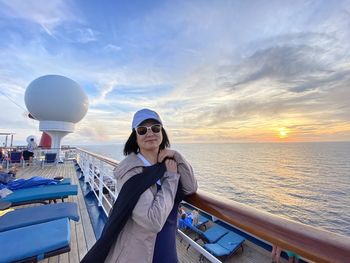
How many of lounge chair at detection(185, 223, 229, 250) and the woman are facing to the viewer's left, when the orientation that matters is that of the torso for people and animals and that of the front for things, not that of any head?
0

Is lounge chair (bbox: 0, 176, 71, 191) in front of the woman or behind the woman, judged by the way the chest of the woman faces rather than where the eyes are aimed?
behind

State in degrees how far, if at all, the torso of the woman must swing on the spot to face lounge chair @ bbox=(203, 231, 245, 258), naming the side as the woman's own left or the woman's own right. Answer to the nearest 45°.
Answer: approximately 90° to the woman's own left

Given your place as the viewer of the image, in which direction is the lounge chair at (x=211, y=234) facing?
facing away from the viewer and to the right of the viewer

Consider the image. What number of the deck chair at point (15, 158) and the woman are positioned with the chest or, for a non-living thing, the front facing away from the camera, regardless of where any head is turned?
0

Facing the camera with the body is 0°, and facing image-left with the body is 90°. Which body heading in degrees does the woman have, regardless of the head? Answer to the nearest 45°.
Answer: approximately 315°
